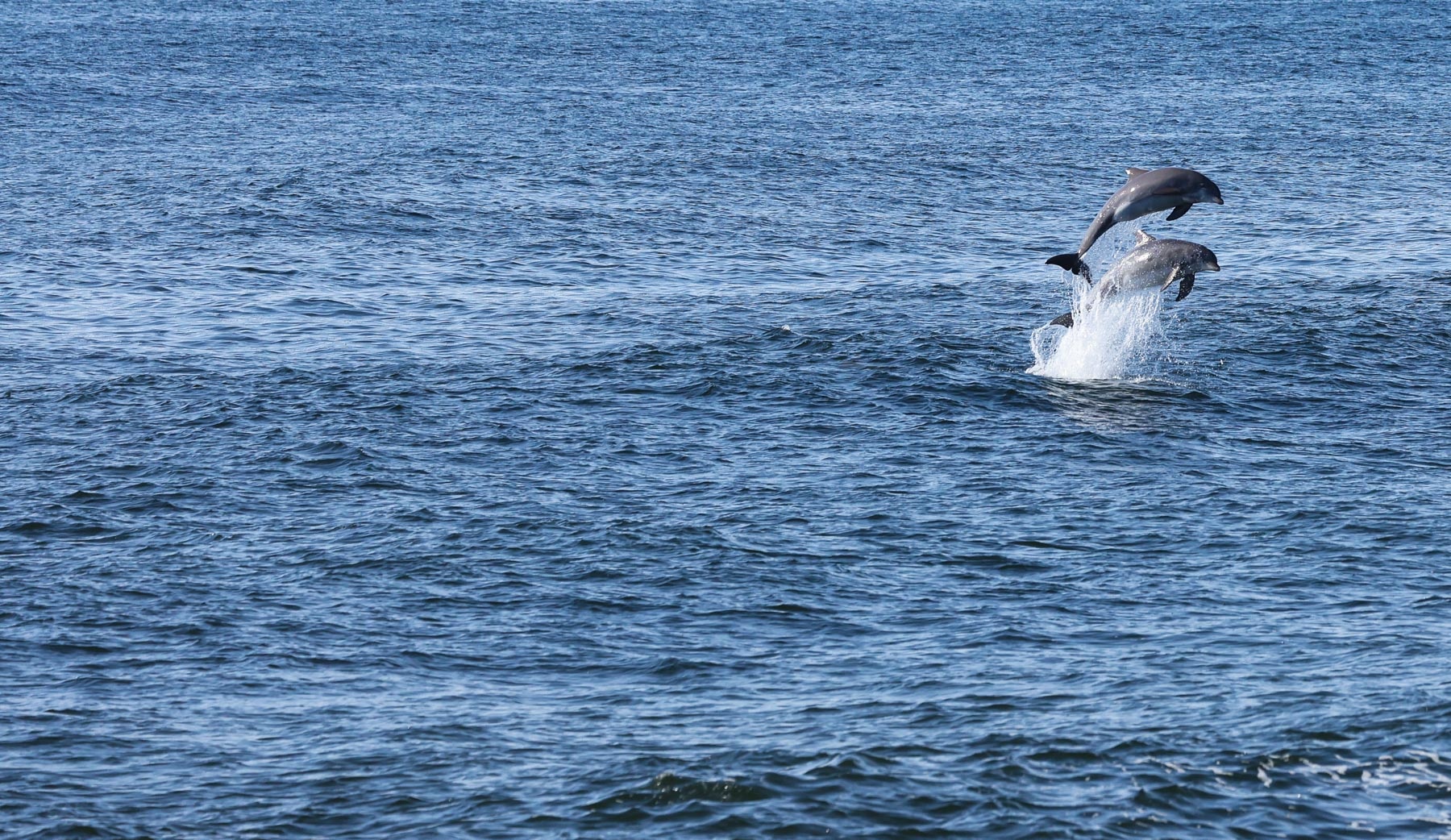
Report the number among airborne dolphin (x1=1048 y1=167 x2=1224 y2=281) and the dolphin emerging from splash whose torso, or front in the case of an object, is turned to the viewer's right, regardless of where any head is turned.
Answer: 2

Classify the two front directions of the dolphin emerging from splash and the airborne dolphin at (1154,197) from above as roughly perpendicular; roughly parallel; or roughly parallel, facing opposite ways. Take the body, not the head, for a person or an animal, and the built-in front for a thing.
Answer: roughly parallel

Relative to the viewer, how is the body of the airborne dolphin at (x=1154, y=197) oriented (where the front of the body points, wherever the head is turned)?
to the viewer's right

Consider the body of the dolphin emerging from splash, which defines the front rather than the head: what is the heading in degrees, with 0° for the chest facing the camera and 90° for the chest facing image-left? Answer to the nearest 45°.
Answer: approximately 270°
